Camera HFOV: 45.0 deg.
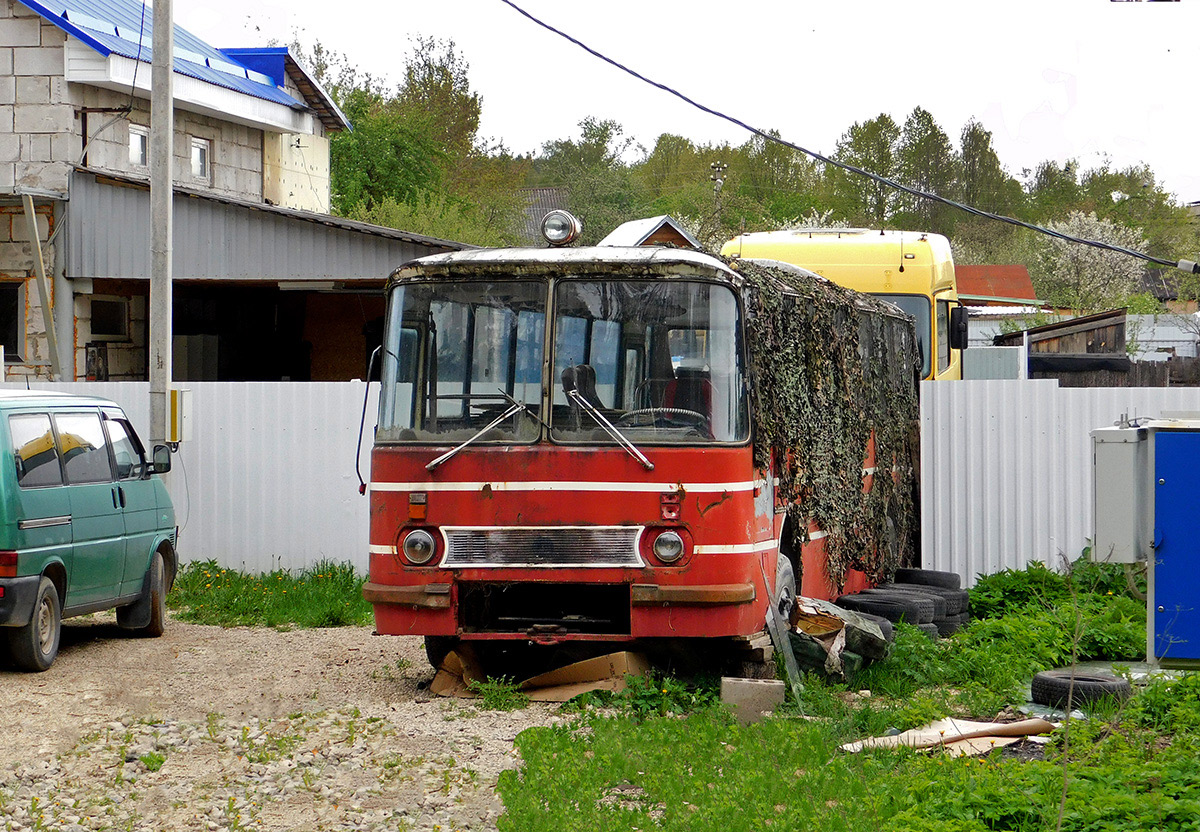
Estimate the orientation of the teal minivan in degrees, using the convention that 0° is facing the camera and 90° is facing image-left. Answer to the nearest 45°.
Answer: approximately 225°

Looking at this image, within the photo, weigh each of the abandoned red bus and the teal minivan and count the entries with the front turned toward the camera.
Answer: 1

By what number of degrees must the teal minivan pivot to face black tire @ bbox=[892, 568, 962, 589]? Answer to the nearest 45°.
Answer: approximately 45° to its right

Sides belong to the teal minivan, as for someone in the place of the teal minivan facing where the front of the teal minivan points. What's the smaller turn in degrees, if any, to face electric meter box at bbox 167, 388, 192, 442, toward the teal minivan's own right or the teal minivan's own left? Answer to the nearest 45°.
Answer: approximately 45° to the teal minivan's own left

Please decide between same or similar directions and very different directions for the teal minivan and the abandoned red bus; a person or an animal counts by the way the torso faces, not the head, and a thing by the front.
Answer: very different directions

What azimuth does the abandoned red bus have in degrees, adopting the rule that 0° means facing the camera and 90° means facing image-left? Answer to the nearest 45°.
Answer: approximately 0°

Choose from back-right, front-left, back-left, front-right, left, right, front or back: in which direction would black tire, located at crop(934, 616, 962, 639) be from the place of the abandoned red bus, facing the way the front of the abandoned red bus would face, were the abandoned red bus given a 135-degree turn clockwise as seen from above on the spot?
right

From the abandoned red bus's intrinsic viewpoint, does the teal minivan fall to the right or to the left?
on its right

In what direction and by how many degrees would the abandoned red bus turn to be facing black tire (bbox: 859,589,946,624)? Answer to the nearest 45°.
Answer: approximately 135° to its left
